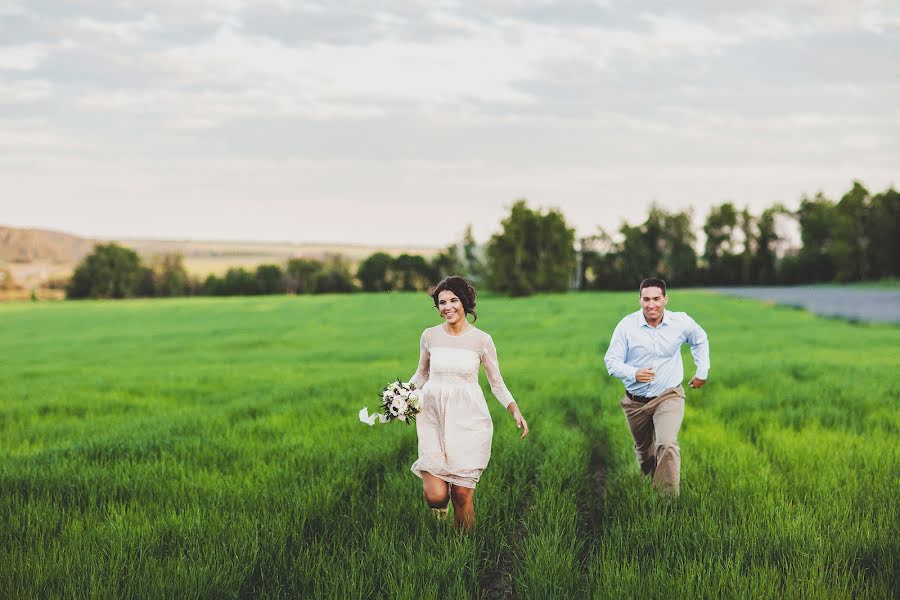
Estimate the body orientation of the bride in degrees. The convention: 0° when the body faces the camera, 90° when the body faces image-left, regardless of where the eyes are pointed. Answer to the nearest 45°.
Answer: approximately 0°

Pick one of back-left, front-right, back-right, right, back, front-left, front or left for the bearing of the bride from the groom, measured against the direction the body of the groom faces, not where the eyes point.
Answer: front-right

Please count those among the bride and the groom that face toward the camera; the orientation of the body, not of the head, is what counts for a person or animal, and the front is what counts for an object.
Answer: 2

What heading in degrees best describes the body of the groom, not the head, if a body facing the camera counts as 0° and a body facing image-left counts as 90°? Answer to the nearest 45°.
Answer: approximately 0°

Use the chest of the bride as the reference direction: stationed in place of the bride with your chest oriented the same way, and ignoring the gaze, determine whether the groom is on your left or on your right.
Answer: on your left
